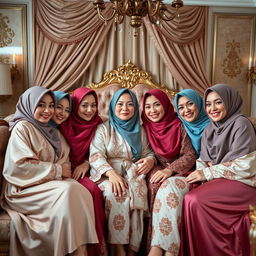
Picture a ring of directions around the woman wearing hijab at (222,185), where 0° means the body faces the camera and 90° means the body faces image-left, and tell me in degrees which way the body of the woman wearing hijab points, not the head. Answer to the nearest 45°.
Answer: approximately 45°

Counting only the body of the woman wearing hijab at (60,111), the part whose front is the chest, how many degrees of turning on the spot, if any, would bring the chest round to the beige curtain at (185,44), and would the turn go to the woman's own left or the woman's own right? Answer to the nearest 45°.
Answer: approximately 135° to the woman's own left

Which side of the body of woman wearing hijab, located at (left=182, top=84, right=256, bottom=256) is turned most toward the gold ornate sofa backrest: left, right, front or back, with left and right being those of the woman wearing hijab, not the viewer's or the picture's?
right

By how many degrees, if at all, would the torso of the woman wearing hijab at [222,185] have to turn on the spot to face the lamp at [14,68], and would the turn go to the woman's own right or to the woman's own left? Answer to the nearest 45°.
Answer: approximately 90° to the woman's own right

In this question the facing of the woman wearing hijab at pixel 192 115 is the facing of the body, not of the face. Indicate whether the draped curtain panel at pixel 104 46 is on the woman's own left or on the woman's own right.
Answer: on the woman's own right

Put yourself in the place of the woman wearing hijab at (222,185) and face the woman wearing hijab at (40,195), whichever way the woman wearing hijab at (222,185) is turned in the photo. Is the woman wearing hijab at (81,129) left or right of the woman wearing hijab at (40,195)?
right

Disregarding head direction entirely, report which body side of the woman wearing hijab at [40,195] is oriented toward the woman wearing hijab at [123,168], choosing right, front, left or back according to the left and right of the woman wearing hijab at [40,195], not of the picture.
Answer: left

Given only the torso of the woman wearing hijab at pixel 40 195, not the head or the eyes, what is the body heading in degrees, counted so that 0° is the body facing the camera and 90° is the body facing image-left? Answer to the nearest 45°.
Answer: approximately 315°
